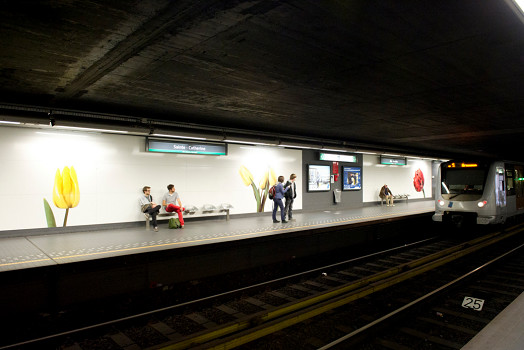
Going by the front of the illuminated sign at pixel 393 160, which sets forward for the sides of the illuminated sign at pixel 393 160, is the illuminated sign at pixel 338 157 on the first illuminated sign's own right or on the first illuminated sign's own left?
on the first illuminated sign's own right

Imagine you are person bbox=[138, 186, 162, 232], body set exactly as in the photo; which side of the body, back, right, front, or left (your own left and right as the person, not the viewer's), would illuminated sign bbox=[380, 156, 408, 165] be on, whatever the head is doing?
left

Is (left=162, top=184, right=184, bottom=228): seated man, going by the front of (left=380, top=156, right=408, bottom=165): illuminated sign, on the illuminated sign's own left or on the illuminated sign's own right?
on the illuminated sign's own right

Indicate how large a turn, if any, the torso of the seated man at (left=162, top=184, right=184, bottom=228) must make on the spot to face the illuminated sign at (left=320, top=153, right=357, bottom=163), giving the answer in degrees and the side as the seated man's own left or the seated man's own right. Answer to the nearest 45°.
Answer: approximately 90° to the seated man's own left

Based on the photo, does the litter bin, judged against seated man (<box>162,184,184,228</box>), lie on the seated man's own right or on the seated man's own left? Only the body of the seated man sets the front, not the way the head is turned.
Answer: on the seated man's own left

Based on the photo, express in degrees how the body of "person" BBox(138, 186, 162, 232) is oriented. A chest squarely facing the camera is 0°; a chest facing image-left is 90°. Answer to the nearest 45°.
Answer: approximately 315°
